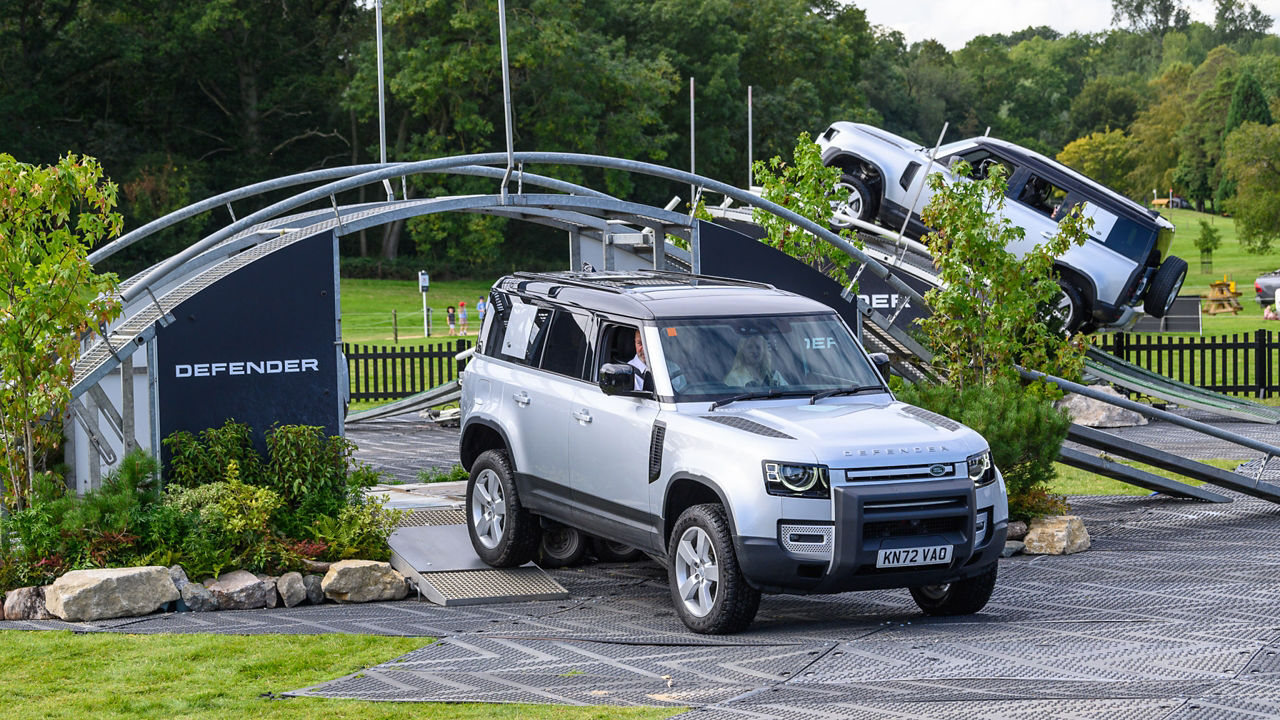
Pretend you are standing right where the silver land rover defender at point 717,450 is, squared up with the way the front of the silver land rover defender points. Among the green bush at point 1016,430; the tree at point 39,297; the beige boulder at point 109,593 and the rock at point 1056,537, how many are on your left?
2

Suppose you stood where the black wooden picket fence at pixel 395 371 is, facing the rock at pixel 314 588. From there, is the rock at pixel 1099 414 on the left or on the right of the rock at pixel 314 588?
left

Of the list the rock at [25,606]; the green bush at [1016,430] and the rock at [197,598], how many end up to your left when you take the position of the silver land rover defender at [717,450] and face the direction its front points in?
1

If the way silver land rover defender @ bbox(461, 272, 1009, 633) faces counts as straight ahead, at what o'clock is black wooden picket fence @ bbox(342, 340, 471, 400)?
The black wooden picket fence is roughly at 7 o'clock from the silver land rover defender.

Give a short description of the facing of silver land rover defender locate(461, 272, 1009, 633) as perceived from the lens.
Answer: facing the viewer and to the right of the viewer

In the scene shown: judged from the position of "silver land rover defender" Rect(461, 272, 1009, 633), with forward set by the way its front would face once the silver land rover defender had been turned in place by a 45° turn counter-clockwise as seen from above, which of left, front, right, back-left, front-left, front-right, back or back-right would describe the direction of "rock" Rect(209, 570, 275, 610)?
back

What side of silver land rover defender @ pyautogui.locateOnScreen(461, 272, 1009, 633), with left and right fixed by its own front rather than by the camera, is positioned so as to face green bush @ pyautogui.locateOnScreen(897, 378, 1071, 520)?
left

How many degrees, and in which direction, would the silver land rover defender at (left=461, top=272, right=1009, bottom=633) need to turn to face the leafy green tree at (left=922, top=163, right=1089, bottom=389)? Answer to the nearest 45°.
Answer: approximately 90° to its left

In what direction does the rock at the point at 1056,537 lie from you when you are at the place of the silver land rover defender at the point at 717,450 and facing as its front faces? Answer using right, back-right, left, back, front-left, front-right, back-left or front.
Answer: left

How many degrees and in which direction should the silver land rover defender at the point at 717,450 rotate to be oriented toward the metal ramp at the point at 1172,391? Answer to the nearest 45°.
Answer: approximately 90° to its left

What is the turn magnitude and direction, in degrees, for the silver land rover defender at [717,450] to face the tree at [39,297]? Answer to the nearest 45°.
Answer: approximately 135° to its right
